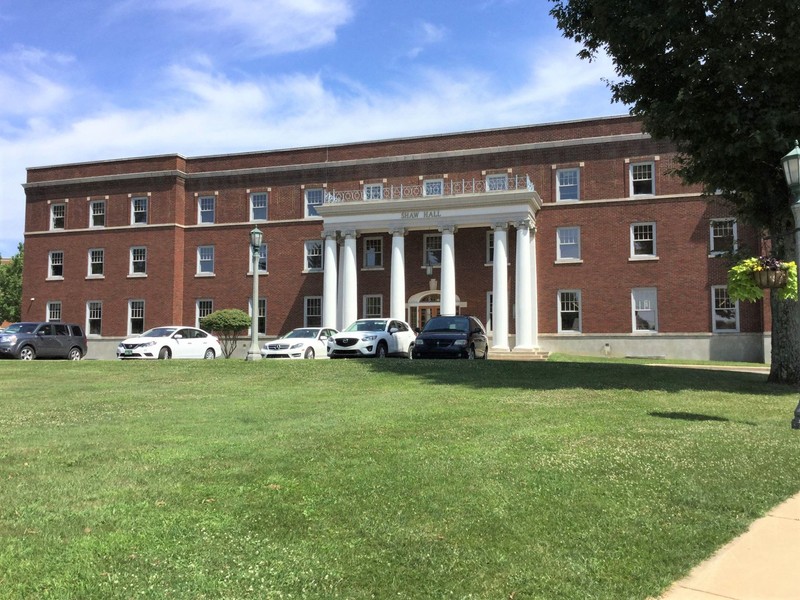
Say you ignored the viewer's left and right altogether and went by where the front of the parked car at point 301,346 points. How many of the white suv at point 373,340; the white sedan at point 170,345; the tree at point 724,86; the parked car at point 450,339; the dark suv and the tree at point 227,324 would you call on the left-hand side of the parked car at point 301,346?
3

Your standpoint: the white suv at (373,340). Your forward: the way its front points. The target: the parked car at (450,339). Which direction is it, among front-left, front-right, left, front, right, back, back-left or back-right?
left

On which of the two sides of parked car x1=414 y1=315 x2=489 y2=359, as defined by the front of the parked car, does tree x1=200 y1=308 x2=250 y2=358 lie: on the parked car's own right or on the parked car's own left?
on the parked car's own right

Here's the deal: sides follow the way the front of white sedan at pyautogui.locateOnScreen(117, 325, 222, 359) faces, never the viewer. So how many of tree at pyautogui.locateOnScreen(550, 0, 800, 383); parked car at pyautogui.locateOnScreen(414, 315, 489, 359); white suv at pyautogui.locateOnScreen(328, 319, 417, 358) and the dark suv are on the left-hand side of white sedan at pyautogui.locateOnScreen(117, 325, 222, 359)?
3

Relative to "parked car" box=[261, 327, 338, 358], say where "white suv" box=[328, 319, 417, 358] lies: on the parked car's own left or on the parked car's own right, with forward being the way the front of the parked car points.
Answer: on the parked car's own left

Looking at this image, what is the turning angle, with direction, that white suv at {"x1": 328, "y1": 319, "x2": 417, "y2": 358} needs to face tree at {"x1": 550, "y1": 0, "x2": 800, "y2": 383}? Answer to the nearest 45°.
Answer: approximately 90° to its left

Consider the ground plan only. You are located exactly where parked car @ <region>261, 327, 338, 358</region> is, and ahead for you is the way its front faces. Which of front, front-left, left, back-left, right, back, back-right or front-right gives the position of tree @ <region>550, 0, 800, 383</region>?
left

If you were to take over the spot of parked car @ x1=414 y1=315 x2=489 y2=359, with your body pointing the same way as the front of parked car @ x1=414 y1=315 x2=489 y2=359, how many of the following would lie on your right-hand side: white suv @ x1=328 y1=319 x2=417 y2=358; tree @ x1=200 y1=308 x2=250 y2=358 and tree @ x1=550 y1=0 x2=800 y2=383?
2

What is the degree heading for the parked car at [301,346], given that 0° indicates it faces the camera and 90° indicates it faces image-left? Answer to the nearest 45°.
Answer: approximately 45°

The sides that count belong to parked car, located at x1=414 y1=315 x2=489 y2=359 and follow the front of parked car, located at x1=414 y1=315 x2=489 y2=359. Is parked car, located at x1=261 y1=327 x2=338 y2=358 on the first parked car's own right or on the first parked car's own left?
on the first parked car's own right

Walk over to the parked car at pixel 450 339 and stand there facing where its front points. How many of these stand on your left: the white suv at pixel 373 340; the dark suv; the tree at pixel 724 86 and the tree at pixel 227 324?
1

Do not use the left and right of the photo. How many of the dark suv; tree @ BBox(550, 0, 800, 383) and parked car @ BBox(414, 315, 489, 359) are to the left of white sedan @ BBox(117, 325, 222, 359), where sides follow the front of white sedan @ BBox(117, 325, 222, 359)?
2

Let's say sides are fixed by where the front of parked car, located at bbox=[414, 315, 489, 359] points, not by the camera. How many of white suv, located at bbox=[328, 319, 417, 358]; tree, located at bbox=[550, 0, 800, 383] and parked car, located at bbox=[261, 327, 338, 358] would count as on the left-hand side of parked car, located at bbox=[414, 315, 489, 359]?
1

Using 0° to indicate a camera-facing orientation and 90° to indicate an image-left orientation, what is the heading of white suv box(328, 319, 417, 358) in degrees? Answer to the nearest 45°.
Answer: approximately 45°
